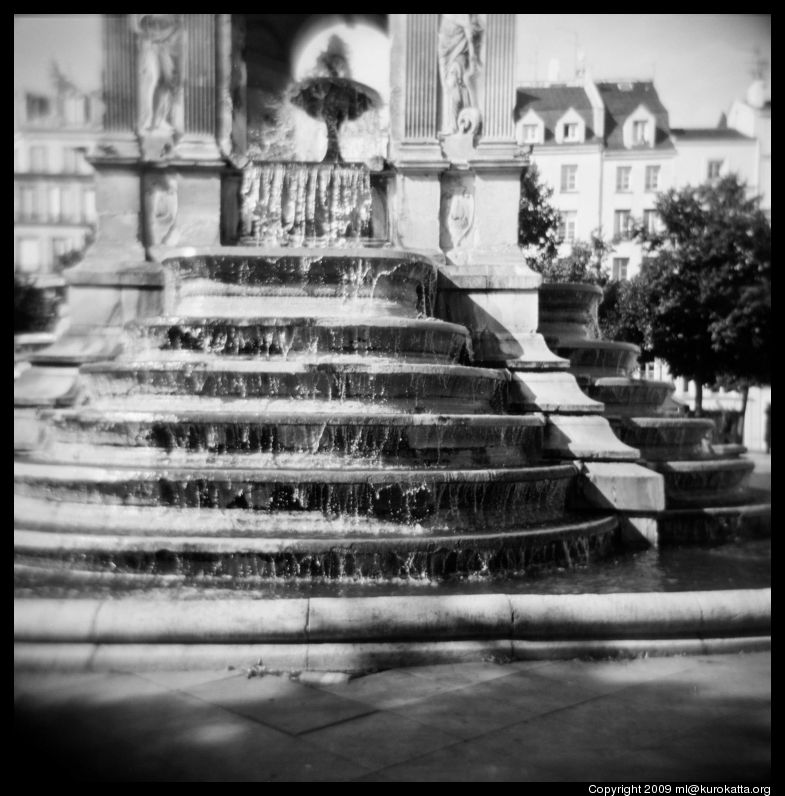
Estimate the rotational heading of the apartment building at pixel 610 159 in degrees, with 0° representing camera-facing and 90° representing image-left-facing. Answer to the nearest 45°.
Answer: approximately 0°
